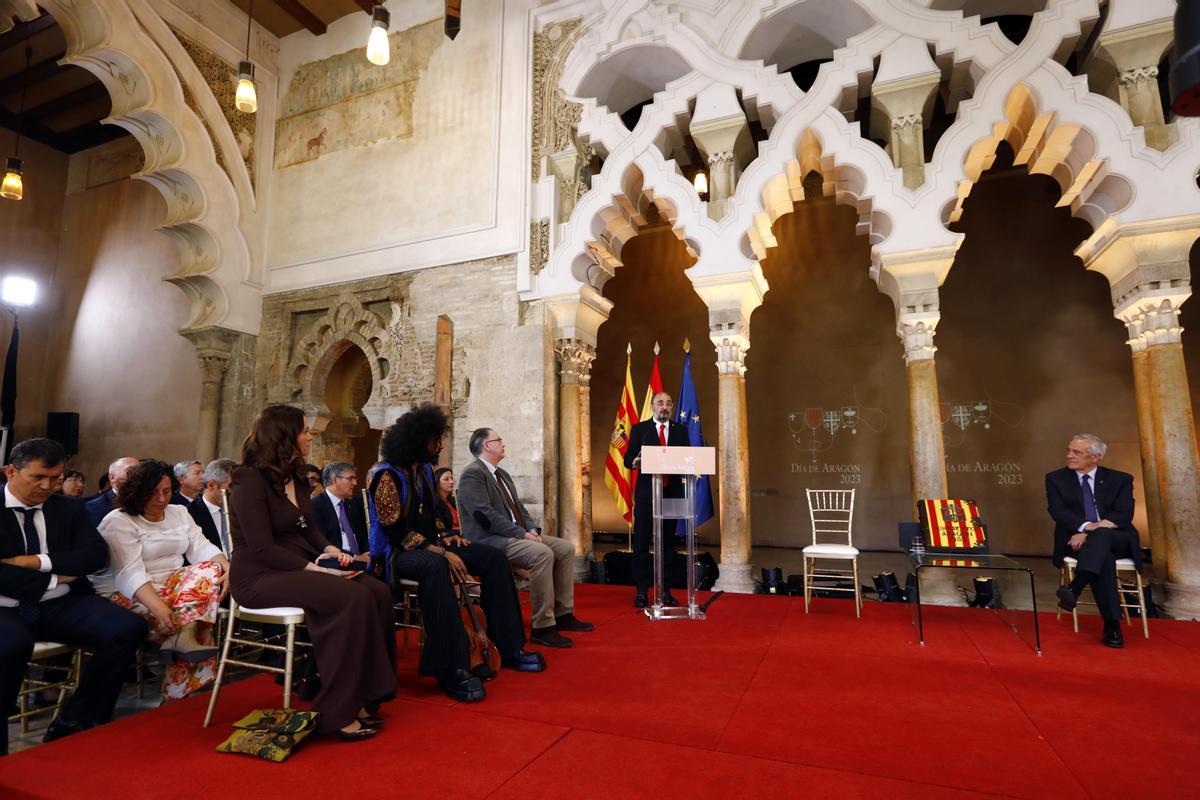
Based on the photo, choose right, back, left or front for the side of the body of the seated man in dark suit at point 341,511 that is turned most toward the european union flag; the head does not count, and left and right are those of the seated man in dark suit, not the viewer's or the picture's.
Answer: left

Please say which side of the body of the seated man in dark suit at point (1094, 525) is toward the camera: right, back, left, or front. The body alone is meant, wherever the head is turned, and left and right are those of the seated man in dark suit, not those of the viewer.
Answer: front

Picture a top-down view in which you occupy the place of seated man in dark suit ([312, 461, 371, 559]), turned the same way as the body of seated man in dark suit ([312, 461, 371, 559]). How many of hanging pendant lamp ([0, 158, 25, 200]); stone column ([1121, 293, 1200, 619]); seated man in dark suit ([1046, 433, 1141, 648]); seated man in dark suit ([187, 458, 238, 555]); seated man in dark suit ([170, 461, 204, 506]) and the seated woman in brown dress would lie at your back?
3

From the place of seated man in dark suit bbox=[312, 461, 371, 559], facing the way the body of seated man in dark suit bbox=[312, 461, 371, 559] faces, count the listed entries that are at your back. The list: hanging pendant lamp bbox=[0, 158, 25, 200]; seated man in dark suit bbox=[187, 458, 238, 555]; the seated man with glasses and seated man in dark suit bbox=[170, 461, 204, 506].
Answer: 3

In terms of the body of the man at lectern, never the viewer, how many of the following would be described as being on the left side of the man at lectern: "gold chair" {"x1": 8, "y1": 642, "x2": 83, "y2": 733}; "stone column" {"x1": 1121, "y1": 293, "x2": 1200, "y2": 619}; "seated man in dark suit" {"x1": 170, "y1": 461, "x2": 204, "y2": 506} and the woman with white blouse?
1

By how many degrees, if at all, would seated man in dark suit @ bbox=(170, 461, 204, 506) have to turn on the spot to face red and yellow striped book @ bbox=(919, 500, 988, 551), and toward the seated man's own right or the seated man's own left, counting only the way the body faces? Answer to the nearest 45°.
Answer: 0° — they already face it

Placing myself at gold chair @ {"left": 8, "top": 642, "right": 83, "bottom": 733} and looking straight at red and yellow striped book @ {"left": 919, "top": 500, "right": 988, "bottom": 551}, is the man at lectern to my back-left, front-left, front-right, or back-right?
front-left

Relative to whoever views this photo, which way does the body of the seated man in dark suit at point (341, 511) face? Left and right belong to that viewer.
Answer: facing the viewer and to the right of the viewer

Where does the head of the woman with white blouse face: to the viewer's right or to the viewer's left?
to the viewer's right

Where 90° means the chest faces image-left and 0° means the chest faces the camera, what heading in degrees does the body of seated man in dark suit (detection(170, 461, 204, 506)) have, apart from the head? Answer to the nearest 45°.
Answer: approximately 315°

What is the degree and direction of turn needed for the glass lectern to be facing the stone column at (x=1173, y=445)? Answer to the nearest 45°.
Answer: approximately 90° to its left

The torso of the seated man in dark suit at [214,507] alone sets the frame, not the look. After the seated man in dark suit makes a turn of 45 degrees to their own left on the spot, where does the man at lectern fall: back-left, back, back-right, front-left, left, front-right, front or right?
front

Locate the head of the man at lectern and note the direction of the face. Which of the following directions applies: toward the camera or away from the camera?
toward the camera

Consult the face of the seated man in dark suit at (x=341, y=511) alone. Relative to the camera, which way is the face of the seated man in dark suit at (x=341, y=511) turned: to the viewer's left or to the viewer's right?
to the viewer's right

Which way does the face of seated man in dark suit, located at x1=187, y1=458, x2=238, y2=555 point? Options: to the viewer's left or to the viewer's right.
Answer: to the viewer's right

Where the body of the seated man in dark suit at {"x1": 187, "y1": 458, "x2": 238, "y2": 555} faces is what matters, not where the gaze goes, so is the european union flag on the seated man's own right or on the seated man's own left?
on the seated man's own left

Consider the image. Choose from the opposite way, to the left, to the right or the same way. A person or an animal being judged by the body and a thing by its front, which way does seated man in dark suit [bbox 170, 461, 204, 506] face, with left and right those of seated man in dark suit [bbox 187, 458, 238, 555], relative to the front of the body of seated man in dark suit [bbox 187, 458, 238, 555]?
the same way
